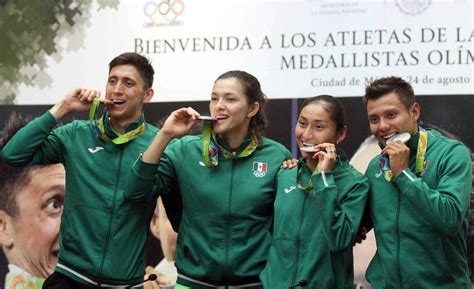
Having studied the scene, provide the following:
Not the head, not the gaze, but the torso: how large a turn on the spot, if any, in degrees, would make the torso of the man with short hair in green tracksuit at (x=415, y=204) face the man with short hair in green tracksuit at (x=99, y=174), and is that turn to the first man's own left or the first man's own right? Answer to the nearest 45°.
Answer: approximately 45° to the first man's own right

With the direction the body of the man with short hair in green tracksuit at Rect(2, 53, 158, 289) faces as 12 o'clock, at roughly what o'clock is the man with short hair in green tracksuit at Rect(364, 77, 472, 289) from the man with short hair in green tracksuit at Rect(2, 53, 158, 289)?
the man with short hair in green tracksuit at Rect(364, 77, 472, 289) is roughly at 10 o'clock from the man with short hair in green tracksuit at Rect(2, 53, 158, 289).

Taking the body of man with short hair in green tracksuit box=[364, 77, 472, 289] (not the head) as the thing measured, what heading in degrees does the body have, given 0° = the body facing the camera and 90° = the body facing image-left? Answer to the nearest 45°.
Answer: approximately 45°
